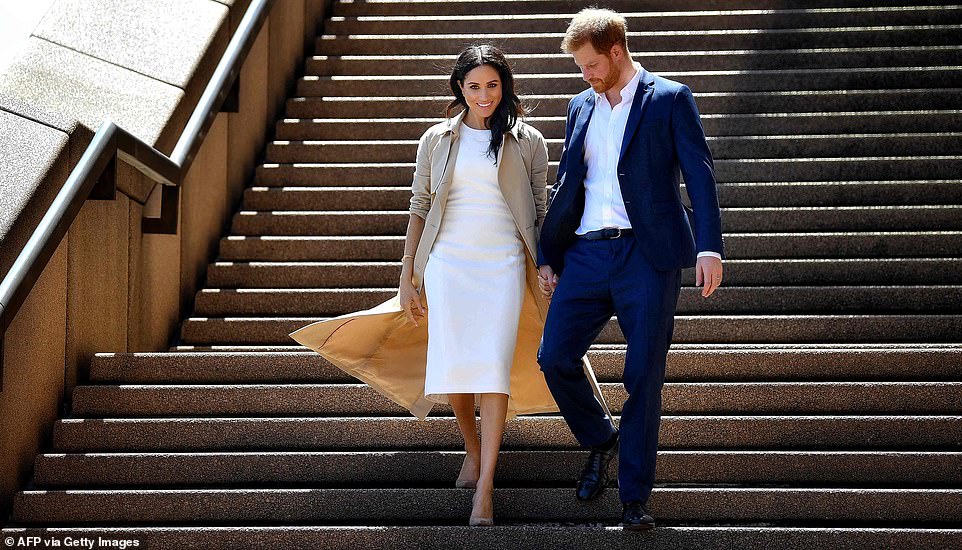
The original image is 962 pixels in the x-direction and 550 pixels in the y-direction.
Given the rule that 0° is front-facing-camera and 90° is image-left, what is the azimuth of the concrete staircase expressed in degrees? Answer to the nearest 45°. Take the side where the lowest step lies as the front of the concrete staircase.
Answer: approximately 0°

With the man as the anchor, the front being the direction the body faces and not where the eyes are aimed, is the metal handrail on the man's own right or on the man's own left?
on the man's own right

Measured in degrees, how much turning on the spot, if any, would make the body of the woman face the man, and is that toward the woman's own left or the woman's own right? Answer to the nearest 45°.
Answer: approximately 45° to the woman's own left

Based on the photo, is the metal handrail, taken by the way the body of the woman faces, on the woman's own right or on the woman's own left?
on the woman's own right
